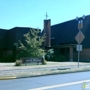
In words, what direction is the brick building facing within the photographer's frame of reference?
facing the viewer and to the left of the viewer
